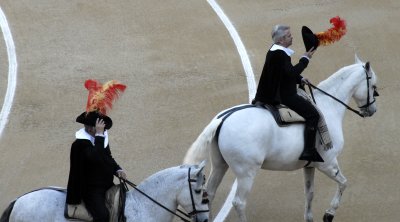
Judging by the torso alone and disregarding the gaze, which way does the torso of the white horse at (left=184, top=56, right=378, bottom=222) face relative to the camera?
to the viewer's right

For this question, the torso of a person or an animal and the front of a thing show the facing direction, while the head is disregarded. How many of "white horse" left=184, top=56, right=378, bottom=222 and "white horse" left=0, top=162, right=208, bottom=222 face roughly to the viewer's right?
2

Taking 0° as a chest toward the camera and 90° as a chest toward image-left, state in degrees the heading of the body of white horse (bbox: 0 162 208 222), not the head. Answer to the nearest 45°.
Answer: approximately 270°

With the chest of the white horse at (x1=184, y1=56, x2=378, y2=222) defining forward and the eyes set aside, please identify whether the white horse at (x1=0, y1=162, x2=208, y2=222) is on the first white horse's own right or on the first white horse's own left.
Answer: on the first white horse's own right
